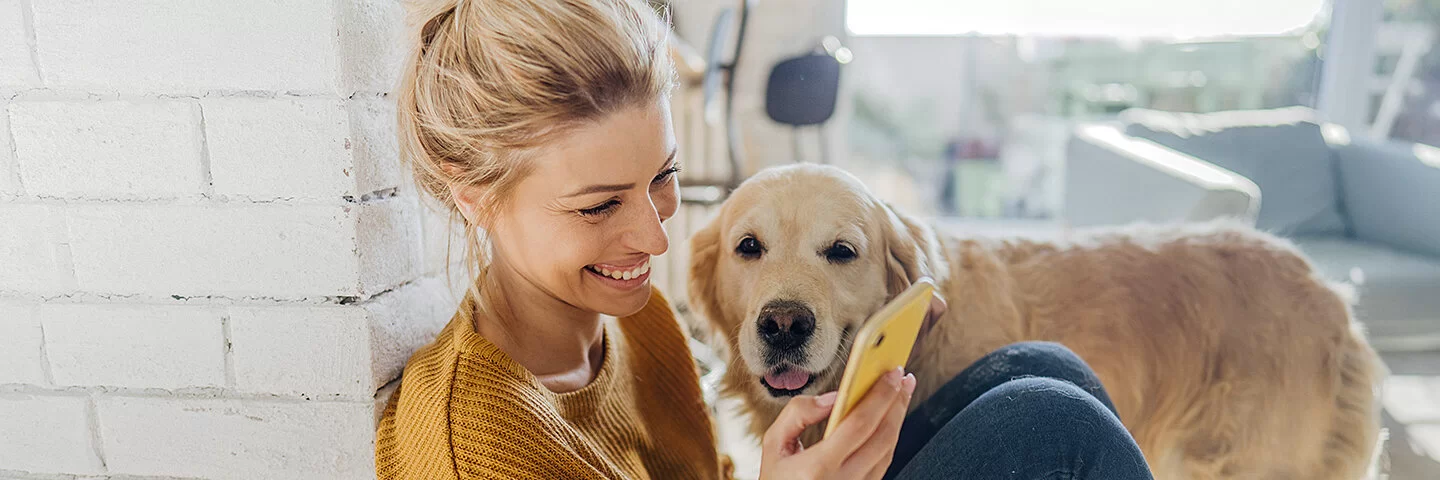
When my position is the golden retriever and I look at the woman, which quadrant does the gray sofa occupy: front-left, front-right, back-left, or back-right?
back-right

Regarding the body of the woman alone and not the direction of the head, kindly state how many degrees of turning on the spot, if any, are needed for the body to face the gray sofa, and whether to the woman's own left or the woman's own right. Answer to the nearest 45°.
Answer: approximately 90° to the woman's own left

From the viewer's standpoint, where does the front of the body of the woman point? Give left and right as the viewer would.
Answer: facing the viewer and to the right of the viewer

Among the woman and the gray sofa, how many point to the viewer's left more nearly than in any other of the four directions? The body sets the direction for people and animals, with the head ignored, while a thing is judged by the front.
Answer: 0

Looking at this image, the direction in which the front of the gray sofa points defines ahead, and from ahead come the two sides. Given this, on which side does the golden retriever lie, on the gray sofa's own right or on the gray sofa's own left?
on the gray sofa's own right

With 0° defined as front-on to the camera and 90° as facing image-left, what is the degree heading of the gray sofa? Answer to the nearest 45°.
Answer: approximately 315°

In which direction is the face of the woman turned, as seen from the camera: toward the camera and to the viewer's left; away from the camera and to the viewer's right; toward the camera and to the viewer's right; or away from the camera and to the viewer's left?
toward the camera and to the viewer's right

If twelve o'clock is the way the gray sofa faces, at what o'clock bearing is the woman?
The woman is roughly at 2 o'clock from the gray sofa.
